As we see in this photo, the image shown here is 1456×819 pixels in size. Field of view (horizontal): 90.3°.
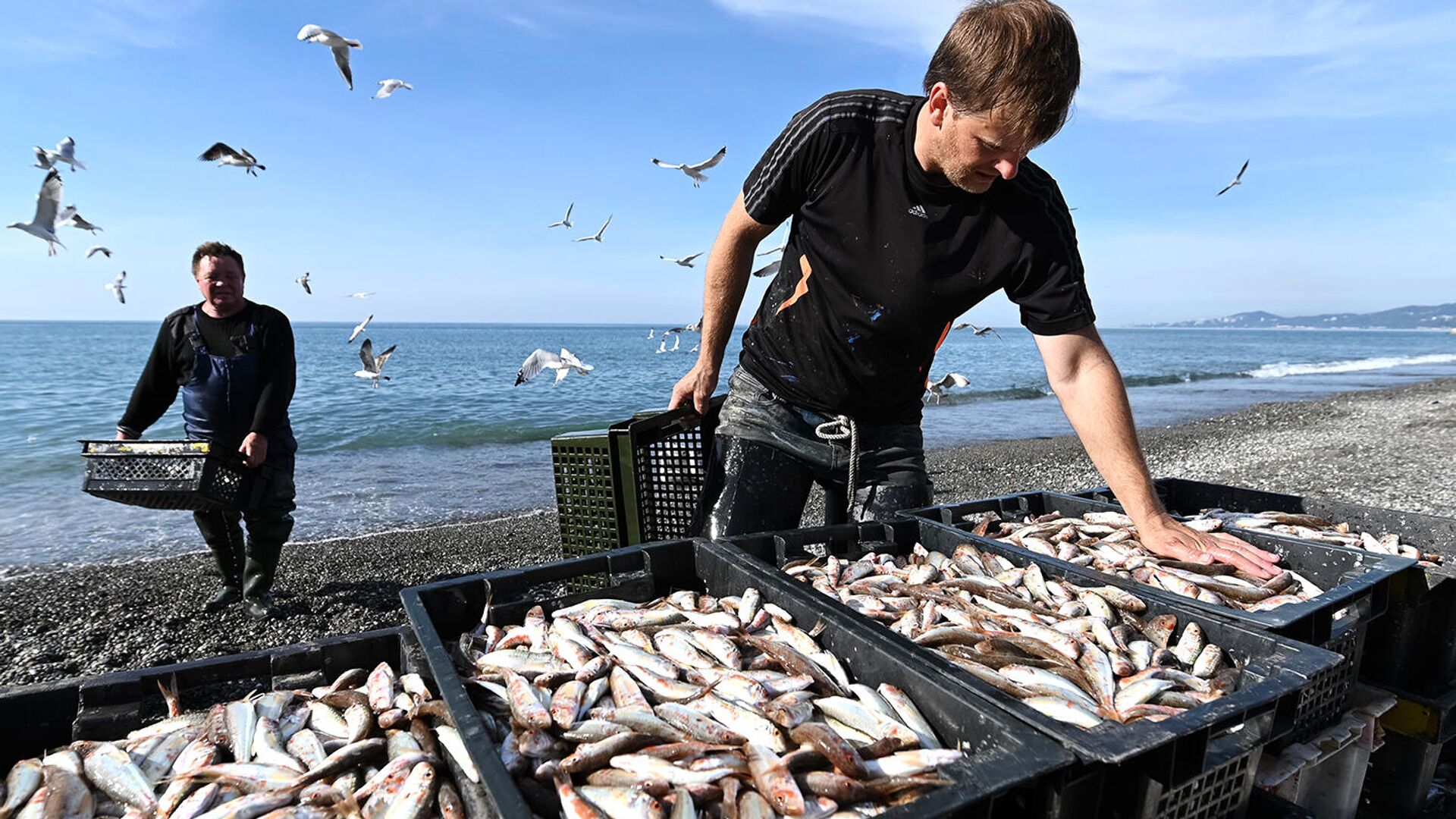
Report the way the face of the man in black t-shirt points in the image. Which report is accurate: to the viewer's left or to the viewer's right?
to the viewer's right

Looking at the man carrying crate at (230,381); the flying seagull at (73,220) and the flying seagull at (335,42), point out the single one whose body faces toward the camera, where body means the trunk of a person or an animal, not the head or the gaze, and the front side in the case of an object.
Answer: the man carrying crate

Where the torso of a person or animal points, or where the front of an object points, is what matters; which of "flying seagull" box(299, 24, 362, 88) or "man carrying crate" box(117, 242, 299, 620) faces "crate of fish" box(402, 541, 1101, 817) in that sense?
the man carrying crate

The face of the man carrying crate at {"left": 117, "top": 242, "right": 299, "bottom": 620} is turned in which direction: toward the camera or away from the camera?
toward the camera

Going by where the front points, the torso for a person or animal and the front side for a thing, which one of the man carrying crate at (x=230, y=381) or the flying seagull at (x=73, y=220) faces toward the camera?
the man carrying crate

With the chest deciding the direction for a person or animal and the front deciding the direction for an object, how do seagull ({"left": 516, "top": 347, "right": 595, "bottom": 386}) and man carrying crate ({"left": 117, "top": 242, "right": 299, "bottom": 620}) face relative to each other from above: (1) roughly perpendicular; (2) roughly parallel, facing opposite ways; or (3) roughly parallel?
roughly perpendicular

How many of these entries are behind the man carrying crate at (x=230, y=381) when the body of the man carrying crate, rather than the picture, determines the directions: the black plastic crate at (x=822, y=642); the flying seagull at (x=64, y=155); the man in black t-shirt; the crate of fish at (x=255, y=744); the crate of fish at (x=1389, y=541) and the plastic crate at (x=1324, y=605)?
1

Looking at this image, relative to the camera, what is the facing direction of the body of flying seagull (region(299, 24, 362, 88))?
to the viewer's left

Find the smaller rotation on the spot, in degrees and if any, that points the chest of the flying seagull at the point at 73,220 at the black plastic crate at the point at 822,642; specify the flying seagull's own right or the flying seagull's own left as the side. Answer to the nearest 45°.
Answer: approximately 90° to the flying seagull's own left

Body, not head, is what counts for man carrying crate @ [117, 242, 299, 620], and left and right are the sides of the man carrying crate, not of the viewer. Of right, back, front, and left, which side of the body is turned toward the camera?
front

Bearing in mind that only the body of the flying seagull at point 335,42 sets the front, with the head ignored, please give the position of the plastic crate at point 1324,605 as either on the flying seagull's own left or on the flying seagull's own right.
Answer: on the flying seagull's own left

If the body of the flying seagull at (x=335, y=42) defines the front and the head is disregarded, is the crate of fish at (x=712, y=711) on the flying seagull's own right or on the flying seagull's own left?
on the flying seagull's own left

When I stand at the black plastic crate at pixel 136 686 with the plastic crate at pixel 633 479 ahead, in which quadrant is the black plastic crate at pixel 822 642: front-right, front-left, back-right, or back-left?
front-right

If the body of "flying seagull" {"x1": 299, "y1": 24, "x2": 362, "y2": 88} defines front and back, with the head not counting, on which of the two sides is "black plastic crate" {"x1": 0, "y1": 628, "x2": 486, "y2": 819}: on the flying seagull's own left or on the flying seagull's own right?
on the flying seagull's own left

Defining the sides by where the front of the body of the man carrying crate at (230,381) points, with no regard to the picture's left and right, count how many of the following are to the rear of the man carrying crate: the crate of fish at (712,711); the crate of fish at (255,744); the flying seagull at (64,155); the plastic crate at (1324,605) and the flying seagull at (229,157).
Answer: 2
